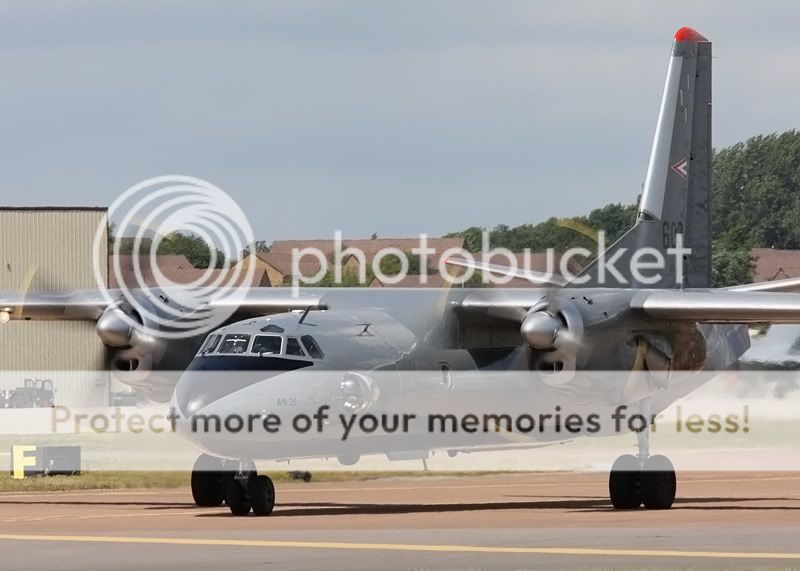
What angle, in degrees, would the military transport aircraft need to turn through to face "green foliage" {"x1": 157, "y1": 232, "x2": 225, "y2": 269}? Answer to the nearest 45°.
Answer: approximately 90° to its right

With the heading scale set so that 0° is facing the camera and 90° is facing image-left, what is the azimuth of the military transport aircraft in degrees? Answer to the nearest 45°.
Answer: approximately 45°
